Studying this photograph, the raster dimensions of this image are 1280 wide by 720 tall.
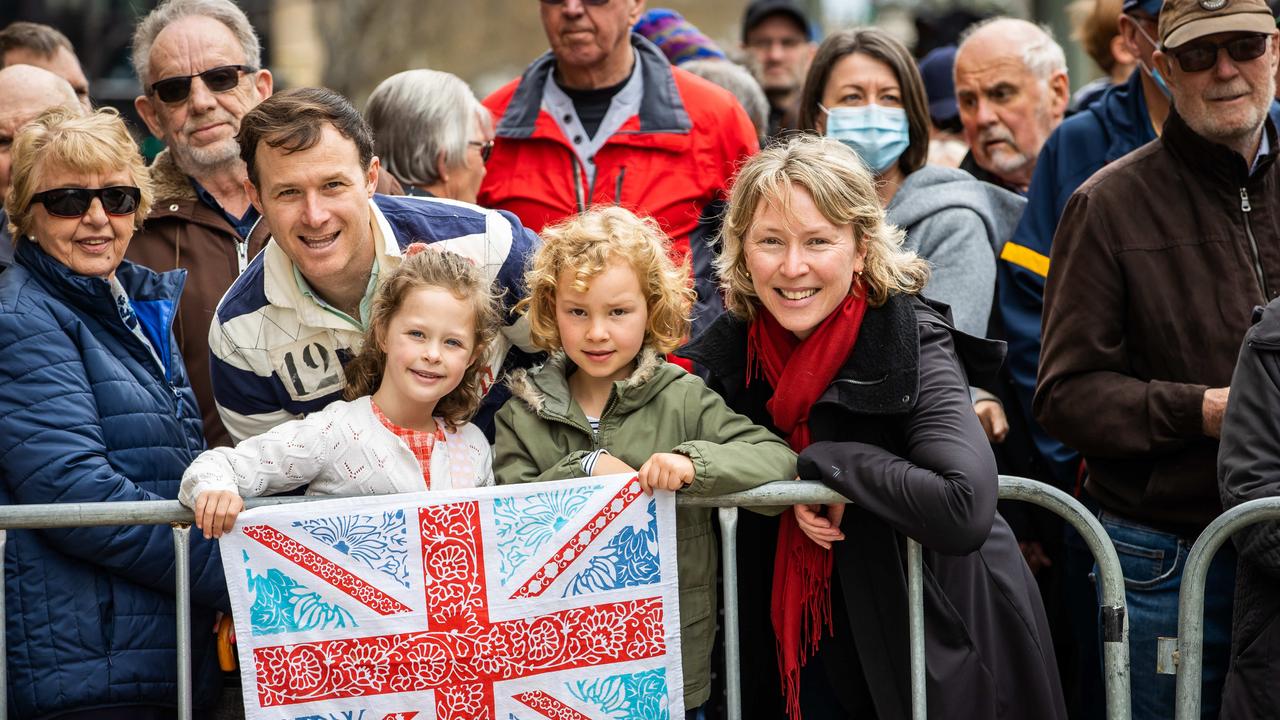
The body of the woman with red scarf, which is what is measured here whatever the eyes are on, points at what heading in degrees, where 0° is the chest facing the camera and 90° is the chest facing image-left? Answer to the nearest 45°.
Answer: approximately 45°

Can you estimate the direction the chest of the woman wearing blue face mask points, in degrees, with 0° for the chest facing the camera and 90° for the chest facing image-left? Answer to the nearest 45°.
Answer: approximately 45°

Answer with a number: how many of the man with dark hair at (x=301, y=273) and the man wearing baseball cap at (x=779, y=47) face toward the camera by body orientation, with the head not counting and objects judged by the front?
2

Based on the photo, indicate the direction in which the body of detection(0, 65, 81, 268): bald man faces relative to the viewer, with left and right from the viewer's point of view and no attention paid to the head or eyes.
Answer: facing the viewer and to the left of the viewer

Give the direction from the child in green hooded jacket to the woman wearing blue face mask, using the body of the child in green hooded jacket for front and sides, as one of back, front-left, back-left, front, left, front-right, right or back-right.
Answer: back-left

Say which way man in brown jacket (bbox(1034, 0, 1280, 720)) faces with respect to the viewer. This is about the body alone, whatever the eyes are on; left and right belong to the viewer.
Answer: facing the viewer and to the right of the viewer

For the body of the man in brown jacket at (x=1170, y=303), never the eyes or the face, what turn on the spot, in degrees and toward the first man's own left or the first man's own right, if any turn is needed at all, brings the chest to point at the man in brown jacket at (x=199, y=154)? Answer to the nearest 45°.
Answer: approximately 135° to the first man's own right

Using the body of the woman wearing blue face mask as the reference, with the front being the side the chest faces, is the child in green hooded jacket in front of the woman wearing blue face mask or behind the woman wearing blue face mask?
in front

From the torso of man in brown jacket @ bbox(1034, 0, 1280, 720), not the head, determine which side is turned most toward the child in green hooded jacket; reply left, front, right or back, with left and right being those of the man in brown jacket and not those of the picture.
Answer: right

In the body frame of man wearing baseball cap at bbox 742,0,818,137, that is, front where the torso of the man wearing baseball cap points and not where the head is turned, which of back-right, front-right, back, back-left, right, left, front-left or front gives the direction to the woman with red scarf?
front

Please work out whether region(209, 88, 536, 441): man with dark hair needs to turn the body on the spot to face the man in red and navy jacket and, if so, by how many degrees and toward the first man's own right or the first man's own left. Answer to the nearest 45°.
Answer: approximately 135° to the first man's own left

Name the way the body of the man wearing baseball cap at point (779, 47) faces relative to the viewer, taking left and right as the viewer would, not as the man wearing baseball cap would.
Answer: facing the viewer

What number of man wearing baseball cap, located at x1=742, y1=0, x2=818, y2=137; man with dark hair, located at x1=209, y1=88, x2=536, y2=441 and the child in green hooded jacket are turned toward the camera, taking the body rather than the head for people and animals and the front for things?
3

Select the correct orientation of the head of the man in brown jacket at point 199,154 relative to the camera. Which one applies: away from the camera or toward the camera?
toward the camera

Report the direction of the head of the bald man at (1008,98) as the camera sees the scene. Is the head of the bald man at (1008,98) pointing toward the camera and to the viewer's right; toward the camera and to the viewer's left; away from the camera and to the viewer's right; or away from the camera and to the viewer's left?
toward the camera and to the viewer's left
